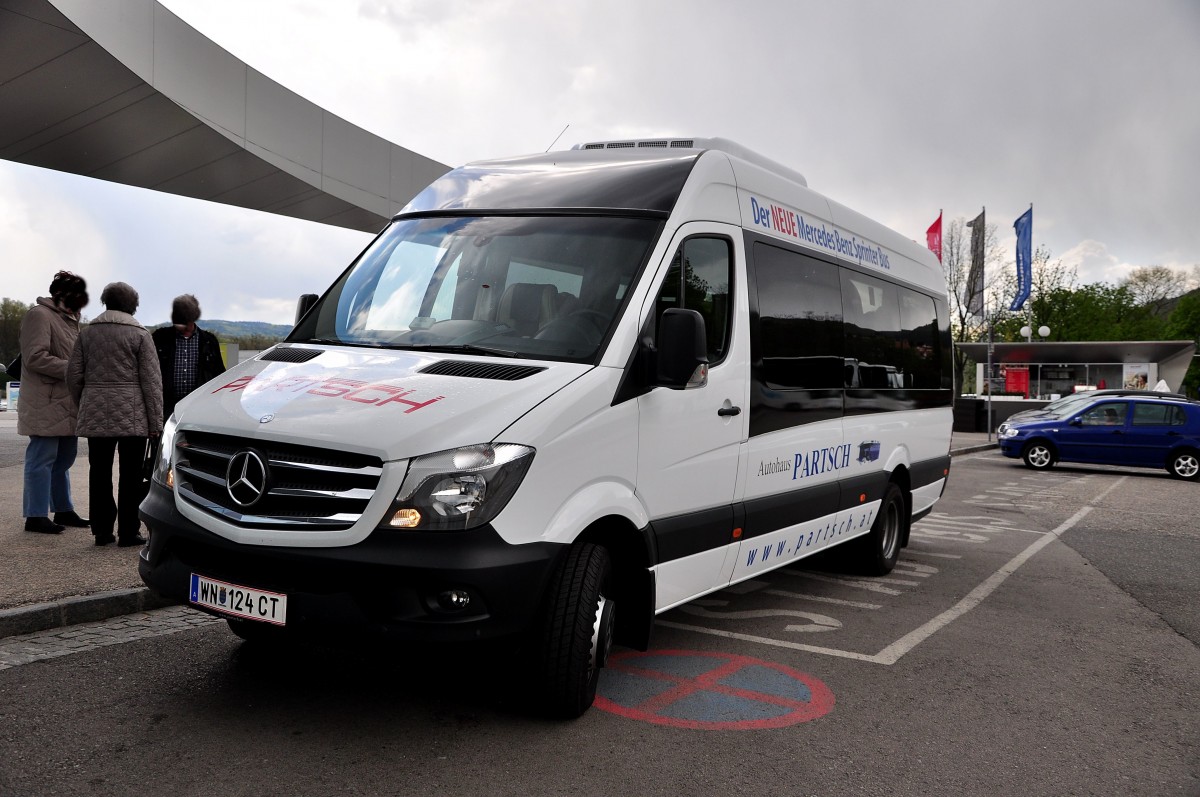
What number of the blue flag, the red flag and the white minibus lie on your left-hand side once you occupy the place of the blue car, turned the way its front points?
1

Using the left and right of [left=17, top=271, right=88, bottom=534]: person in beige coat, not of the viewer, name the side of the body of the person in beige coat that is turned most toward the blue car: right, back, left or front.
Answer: front

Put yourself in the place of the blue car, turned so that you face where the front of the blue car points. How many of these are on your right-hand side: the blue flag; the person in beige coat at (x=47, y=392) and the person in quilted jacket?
1

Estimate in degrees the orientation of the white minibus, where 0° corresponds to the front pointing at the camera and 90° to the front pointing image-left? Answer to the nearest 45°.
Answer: approximately 45°

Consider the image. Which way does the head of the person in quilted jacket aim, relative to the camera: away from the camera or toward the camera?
away from the camera

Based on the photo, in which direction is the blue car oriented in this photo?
to the viewer's left

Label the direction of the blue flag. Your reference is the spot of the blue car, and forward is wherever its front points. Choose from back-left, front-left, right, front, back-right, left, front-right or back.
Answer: right

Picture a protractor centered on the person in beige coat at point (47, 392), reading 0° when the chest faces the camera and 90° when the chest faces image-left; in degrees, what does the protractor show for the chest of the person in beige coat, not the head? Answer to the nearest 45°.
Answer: approximately 270°

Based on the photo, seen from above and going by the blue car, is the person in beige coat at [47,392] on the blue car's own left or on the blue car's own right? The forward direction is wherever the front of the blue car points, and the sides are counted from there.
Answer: on the blue car's own left

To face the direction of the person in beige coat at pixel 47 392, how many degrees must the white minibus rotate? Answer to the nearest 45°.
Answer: approximately 90° to its right

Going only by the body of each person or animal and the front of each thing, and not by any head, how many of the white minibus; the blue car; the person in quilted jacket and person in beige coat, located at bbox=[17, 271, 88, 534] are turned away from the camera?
1

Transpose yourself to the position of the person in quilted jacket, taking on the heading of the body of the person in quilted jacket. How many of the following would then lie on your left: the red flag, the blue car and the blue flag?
0

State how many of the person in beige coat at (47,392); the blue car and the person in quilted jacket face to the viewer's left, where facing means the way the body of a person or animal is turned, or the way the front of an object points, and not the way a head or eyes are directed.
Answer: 1

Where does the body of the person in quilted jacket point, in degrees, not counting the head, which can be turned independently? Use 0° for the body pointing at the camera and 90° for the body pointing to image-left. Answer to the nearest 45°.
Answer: approximately 180°

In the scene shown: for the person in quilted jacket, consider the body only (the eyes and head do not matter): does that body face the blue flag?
no

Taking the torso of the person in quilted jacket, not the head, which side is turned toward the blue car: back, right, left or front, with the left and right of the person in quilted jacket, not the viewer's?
right
